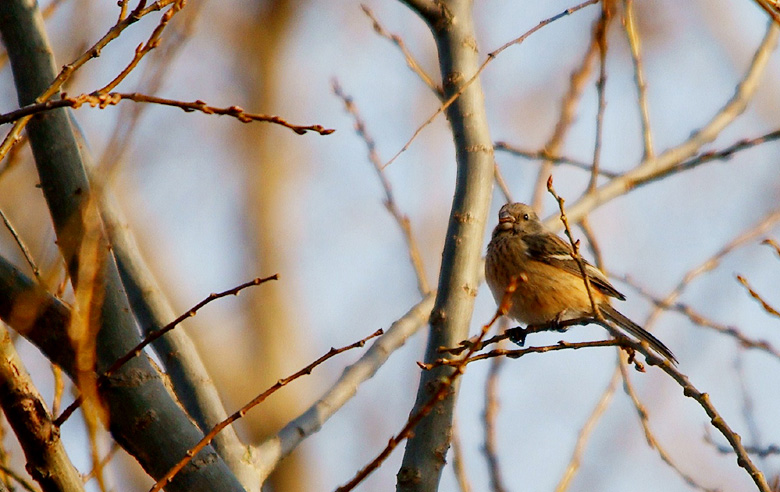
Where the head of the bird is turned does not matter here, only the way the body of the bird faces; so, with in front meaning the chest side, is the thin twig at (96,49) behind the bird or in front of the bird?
in front

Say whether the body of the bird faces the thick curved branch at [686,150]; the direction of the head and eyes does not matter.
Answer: no

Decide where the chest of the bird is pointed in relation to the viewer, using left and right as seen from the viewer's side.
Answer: facing the viewer and to the left of the viewer

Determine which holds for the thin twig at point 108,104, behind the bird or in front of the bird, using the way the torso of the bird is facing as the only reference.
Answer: in front
